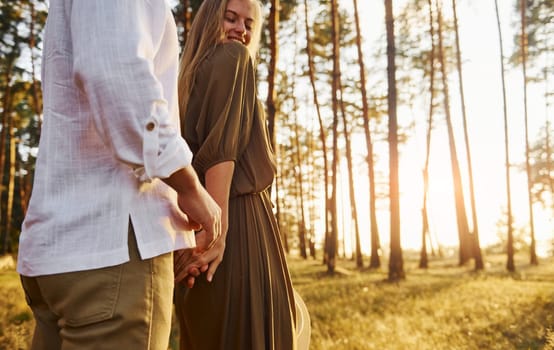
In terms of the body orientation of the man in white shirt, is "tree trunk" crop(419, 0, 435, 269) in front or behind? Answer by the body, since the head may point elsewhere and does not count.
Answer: in front

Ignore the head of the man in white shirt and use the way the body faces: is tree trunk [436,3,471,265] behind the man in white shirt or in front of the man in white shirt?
in front

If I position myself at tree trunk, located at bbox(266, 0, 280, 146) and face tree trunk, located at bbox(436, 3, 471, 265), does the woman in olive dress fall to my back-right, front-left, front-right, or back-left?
back-right

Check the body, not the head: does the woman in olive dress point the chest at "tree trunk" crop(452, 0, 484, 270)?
no

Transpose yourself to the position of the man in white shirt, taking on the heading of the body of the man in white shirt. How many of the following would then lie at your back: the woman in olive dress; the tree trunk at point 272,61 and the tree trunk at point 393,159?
0

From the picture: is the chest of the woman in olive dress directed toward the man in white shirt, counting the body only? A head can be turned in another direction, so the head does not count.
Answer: no

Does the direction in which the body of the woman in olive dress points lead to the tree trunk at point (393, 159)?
no

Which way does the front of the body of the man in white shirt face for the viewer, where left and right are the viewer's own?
facing away from the viewer and to the right of the viewer

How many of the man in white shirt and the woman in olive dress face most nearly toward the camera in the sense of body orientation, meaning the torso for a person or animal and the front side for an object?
0

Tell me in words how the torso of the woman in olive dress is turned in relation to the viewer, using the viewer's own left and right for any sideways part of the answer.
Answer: facing to the right of the viewer

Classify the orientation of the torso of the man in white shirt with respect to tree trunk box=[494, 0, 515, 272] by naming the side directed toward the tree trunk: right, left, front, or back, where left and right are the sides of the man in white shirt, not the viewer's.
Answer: front

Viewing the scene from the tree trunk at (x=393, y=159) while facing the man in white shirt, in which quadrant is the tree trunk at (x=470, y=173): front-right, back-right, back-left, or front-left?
back-left

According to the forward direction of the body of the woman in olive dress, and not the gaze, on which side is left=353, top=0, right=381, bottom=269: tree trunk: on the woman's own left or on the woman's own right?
on the woman's own left
